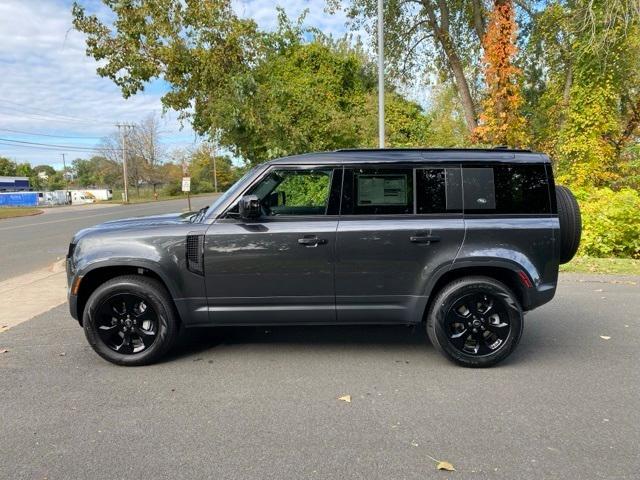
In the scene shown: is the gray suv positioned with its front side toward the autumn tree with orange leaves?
no

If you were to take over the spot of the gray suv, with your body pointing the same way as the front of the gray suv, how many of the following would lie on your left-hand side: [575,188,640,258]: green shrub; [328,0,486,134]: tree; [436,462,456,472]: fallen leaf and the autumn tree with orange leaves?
1

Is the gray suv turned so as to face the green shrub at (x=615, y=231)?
no

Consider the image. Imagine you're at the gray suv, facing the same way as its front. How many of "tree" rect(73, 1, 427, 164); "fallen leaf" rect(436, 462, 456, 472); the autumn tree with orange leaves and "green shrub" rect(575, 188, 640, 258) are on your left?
1

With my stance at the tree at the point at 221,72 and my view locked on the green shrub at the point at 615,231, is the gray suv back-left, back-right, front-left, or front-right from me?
front-right

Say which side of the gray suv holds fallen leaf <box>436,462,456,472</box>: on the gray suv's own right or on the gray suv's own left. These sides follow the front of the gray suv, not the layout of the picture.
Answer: on the gray suv's own left

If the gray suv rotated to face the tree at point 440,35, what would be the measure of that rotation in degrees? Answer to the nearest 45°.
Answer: approximately 90° to its right

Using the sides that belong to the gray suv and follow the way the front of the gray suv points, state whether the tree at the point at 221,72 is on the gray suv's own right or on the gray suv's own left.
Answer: on the gray suv's own right

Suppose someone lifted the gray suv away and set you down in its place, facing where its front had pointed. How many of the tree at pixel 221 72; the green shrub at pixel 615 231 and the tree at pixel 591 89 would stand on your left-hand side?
0

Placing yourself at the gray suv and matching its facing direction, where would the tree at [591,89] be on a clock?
The tree is roughly at 4 o'clock from the gray suv.

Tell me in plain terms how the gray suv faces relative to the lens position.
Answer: facing to the left of the viewer

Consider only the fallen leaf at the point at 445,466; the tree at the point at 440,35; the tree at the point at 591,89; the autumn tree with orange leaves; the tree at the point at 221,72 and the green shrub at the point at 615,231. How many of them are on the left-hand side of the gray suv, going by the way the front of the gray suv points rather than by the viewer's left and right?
1
